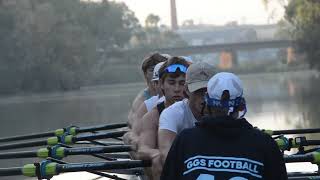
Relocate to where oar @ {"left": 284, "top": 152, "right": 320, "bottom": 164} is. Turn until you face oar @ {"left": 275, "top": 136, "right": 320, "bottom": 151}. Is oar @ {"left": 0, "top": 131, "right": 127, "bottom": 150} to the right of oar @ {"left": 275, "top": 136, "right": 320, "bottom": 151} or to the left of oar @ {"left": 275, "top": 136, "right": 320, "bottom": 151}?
left

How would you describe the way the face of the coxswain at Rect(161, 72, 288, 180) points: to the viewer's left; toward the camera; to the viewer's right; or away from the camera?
away from the camera

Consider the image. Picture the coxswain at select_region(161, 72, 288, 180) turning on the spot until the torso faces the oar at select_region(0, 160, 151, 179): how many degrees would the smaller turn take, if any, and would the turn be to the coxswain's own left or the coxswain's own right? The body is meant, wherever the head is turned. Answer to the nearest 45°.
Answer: approximately 45° to the coxswain's own left

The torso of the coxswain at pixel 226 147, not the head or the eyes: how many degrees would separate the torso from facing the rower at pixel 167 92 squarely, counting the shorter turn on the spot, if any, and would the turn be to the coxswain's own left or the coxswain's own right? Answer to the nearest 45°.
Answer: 0° — they already face them

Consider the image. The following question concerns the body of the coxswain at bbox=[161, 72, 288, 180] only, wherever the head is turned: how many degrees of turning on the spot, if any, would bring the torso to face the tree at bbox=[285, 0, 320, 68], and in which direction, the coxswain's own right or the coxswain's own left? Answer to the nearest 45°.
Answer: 0° — they already face it

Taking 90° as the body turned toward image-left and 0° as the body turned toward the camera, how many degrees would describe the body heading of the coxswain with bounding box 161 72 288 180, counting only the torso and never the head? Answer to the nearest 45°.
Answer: approximately 180°
